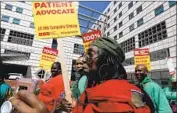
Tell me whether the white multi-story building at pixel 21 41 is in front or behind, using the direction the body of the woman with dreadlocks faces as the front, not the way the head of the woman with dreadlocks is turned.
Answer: in front

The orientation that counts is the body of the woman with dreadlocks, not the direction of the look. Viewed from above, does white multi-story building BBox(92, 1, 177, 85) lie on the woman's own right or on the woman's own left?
on the woman's own right

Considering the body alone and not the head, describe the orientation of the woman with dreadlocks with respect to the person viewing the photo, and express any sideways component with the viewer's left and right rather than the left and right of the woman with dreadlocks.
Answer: facing away from the viewer and to the left of the viewer

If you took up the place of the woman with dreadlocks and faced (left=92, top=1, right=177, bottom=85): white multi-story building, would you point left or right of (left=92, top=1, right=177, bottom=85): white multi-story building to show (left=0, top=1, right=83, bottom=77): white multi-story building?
left

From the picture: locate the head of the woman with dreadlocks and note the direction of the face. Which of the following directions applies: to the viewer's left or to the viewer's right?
to the viewer's left
